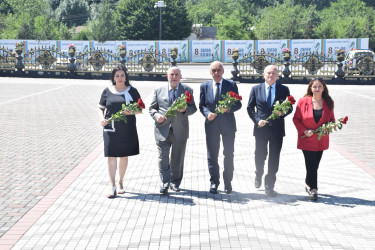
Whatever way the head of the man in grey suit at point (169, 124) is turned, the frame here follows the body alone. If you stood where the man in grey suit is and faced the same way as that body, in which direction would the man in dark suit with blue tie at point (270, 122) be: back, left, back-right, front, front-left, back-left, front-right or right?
left

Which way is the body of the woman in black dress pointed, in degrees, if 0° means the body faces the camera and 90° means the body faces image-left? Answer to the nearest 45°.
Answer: approximately 0°

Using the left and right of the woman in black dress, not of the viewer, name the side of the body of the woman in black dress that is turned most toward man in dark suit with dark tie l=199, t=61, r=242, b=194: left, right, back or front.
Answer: left

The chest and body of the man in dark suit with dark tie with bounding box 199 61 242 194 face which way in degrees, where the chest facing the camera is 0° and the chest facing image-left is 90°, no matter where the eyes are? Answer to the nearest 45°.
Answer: approximately 0°

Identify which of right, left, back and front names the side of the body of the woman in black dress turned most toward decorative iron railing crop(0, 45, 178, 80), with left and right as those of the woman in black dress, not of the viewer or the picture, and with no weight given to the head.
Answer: back

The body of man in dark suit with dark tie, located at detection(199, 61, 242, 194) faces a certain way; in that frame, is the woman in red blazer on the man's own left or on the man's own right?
on the man's own left

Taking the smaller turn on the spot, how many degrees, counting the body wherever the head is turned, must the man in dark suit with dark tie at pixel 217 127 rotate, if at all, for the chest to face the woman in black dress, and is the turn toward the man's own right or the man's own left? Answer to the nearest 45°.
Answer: approximately 90° to the man's own right

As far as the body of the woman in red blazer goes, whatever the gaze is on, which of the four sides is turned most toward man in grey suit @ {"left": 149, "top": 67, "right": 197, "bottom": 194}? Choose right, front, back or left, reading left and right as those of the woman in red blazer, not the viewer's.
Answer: right

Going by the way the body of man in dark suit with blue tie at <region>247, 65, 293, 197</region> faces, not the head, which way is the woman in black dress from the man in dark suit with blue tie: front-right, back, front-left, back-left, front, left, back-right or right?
right
